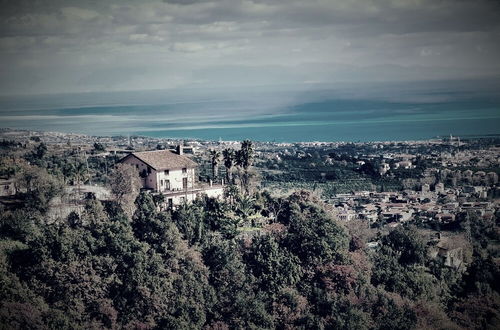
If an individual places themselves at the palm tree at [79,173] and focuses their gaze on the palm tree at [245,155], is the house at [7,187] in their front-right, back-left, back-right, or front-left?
back-right

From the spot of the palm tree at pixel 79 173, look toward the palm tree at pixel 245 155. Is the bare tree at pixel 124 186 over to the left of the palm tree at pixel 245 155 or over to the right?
right

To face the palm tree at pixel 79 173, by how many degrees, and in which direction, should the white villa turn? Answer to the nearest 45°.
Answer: approximately 135° to its right

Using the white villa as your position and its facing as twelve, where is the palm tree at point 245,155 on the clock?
The palm tree is roughly at 10 o'clock from the white villa.

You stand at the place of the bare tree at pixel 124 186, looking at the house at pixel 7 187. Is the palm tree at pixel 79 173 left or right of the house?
right

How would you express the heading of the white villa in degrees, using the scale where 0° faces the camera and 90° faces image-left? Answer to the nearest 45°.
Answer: approximately 315°

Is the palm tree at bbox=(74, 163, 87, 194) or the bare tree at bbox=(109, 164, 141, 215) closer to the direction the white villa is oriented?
the bare tree

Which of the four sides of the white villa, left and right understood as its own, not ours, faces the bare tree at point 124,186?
right

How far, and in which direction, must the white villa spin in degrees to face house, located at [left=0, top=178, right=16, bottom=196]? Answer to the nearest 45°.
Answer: approximately 135° to its right
